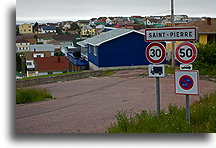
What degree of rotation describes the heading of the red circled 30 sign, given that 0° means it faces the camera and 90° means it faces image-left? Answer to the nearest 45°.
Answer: approximately 0°

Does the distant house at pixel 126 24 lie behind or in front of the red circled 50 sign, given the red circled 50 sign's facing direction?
behind

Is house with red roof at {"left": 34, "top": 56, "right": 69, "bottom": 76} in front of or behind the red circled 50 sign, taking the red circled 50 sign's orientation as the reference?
behind

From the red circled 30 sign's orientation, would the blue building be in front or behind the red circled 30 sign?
behind

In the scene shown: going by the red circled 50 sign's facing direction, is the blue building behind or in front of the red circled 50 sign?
behind
